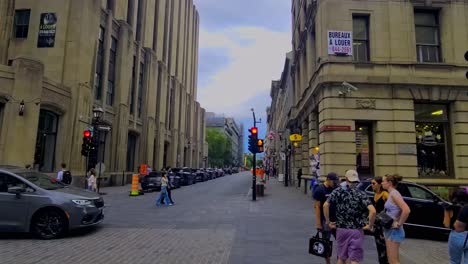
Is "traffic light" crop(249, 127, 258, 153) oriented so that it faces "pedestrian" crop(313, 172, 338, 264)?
yes

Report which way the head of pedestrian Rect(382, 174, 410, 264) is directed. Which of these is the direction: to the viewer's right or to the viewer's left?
to the viewer's left

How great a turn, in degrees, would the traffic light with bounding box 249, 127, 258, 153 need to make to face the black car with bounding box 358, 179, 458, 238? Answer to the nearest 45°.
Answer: approximately 45° to its left

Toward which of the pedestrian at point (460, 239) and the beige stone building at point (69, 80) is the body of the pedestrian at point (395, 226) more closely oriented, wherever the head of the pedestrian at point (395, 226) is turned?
the beige stone building

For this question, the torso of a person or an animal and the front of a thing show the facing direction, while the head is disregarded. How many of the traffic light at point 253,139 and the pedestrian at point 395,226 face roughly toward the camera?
1

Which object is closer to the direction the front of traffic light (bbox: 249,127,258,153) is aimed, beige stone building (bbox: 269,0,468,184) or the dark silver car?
the dark silver car

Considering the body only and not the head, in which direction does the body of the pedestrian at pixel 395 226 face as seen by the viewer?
to the viewer's left

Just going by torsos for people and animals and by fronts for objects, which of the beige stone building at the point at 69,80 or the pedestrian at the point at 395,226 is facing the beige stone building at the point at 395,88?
the beige stone building at the point at 69,80
